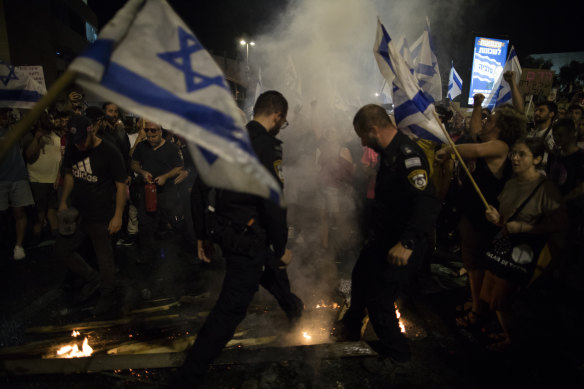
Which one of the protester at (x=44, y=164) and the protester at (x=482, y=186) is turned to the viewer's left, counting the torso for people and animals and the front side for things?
the protester at (x=482, y=186)

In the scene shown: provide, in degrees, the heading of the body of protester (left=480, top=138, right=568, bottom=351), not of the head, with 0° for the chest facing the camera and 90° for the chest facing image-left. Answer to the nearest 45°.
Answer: approximately 45°

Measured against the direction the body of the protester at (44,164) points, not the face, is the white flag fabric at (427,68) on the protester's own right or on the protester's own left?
on the protester's own left

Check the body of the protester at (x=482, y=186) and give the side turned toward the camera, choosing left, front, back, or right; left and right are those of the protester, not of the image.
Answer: left

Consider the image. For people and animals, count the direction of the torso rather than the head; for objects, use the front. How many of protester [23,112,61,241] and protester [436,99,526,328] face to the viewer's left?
1

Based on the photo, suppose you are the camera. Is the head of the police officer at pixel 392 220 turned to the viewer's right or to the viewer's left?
to the viewer's left
